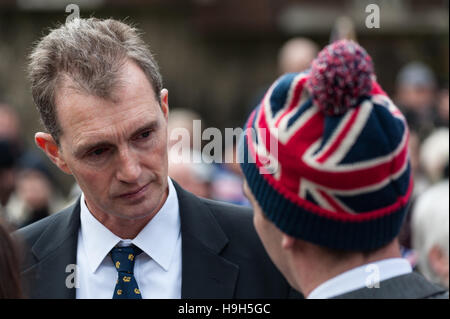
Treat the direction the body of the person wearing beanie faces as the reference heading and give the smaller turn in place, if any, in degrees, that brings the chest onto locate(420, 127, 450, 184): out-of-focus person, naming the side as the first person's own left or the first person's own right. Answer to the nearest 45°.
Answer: approximately 45° to the first person's own right

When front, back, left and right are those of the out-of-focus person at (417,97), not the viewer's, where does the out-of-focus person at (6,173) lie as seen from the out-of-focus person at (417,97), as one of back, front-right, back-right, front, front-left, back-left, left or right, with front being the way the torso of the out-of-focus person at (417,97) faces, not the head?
front-right

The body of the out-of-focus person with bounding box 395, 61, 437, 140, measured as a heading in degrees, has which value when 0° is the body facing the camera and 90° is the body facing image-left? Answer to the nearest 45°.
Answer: approximately 0°

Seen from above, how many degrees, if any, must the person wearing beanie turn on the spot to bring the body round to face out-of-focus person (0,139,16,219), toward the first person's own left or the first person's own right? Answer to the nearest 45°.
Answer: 0° — they already face them

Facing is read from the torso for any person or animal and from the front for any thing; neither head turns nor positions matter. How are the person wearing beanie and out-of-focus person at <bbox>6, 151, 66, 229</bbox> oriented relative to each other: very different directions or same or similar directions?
very different directions

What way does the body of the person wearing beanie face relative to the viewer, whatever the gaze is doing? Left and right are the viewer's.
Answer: facing away from the viewer and to the left of the viewer

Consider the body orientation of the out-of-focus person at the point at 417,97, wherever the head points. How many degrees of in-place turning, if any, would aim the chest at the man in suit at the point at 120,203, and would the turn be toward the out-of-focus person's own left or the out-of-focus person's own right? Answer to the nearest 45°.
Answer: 0° — they already face them

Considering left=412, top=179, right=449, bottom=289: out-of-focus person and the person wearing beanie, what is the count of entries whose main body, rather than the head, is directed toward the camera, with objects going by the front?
0
